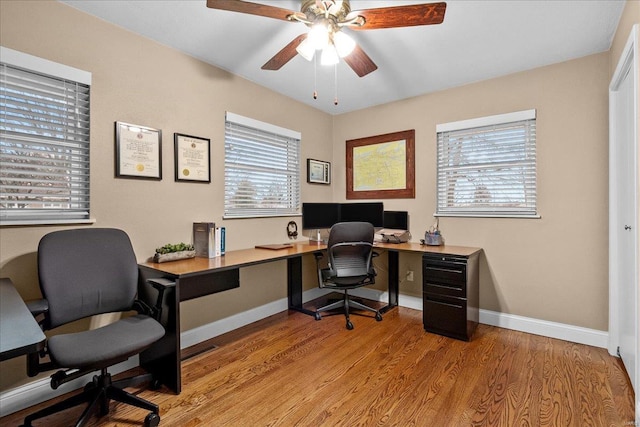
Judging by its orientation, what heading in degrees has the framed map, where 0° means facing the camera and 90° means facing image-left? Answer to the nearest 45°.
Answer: approximately 45°

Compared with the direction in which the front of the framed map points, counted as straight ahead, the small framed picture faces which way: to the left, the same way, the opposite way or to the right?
to the left

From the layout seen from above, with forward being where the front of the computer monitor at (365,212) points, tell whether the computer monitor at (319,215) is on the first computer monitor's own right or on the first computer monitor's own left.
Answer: on the first computer monitor's own right

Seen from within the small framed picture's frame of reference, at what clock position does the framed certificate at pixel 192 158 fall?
The framed certificate is roughly at 3 o'clock from the small framed picture.

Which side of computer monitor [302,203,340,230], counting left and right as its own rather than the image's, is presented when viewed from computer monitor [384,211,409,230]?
left

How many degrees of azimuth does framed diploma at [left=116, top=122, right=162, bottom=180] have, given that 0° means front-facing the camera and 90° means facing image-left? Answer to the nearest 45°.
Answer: approximately 315°

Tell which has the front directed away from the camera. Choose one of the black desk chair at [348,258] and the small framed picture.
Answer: the black desk chair

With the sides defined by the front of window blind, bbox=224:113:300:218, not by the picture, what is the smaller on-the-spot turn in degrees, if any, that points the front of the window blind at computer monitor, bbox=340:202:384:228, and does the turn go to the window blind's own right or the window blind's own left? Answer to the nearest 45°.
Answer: approximately 45° to the window blind's own left

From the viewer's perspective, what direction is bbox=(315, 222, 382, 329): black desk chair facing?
away from the camera

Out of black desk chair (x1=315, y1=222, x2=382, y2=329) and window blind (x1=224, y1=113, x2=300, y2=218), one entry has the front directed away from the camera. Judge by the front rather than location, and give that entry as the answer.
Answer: the black desk chair
